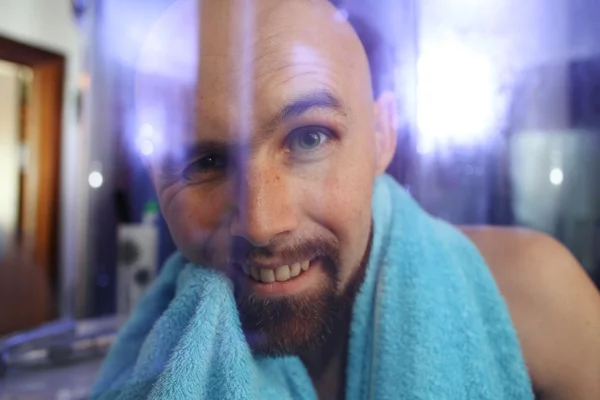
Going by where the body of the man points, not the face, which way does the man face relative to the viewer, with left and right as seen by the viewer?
facing the viewer

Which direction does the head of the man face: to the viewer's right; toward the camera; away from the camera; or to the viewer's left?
toward the camera
